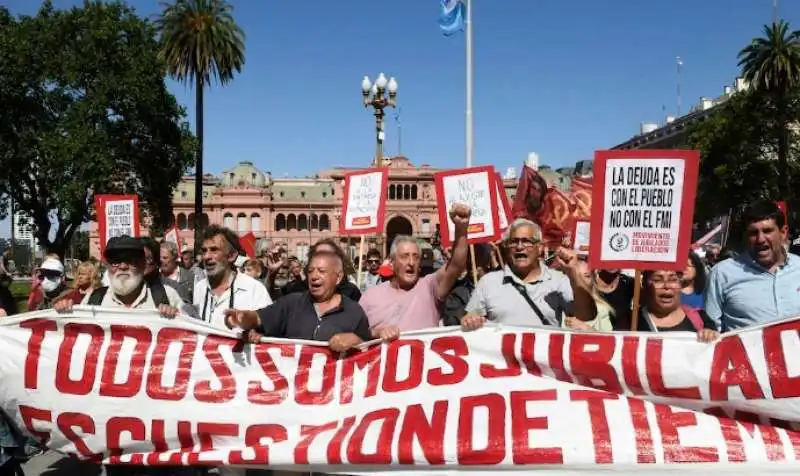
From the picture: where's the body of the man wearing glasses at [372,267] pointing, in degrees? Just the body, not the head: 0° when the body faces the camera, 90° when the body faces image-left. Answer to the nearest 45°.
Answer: approximately 0°

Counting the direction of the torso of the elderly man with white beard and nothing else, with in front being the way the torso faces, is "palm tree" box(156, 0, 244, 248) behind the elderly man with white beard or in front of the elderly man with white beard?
behind

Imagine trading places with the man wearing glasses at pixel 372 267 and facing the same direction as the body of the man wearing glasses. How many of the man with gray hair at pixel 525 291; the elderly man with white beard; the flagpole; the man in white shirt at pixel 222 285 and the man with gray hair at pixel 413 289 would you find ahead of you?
4

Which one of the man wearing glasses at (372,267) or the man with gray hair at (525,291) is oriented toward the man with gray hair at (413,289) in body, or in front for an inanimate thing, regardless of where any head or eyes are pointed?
the man wearing glasses

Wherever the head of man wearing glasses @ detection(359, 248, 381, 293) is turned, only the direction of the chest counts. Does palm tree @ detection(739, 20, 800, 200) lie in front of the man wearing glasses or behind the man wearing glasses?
behind

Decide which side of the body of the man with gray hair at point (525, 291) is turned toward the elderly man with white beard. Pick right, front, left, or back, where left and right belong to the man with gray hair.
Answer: right

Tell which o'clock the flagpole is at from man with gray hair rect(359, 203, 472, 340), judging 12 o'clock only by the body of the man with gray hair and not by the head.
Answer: The flagpole is roughly at 6 o'clock from the man with gray hair.

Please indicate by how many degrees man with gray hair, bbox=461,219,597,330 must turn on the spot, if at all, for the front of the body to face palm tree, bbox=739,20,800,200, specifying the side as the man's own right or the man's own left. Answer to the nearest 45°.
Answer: approximately 180°
